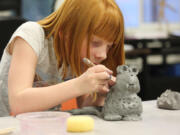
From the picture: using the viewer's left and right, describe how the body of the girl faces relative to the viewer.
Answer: facing the viewer and to the right of the viewer

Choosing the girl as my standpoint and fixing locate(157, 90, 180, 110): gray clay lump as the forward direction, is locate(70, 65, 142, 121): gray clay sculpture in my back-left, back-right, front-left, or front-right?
front-right

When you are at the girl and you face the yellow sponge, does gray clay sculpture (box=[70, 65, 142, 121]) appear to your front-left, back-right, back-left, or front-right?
front-left

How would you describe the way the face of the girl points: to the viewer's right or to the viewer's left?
to the viewer's right
